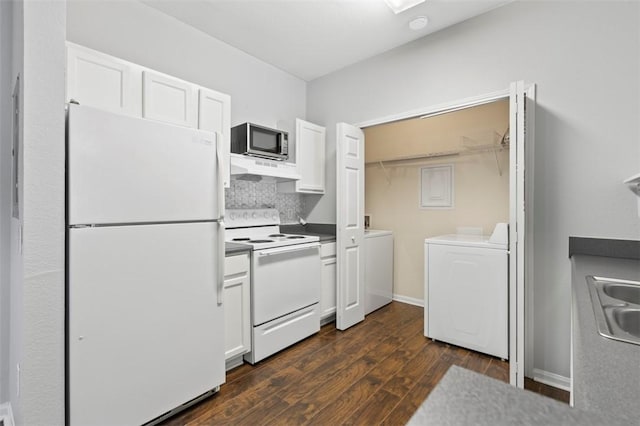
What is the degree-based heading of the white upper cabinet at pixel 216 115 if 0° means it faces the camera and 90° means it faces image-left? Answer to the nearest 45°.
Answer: approximately 315°

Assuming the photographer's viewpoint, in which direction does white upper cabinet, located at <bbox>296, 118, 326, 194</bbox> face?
facing the viewer and to the right of the viewer

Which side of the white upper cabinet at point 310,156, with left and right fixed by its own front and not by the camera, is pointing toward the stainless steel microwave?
right

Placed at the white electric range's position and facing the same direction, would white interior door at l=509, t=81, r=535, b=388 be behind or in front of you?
in front

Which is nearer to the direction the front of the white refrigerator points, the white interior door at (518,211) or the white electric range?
the white interior door

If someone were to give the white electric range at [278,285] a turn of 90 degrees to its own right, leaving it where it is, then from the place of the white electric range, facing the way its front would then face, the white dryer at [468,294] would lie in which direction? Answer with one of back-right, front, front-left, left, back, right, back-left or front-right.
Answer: back-left

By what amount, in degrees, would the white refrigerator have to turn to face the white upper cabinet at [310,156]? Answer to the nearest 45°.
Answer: approximately 90° to its left

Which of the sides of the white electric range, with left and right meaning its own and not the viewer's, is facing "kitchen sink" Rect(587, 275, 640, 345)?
front
